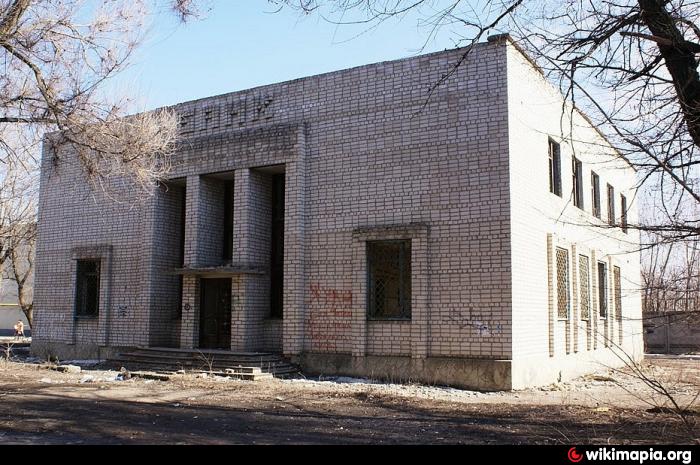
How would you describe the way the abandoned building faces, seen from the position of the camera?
facing the viewer and to the left of the viewer
